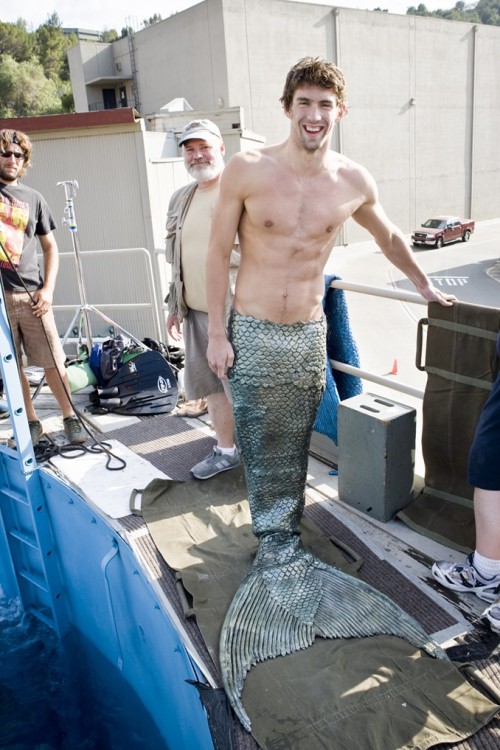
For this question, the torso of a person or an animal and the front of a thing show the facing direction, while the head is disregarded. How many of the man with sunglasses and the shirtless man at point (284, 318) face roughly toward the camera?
2

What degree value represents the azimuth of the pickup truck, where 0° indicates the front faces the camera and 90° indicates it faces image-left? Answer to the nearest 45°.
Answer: approximately 45°

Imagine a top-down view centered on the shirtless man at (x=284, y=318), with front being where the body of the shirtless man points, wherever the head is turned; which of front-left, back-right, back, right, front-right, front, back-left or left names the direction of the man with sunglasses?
back-right

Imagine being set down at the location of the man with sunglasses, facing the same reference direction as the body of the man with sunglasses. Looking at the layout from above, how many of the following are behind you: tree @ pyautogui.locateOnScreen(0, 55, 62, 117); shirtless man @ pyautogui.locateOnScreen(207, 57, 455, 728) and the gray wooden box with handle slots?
1

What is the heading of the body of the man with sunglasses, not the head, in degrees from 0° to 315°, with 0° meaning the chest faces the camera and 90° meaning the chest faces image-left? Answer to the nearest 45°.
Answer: approximately 0°

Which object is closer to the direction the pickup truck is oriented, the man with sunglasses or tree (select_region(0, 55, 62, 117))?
the man with sunglasses

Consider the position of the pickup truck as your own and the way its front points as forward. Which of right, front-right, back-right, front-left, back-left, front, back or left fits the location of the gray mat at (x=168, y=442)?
front-left

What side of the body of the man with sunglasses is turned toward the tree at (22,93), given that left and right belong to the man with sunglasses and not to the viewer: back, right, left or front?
back

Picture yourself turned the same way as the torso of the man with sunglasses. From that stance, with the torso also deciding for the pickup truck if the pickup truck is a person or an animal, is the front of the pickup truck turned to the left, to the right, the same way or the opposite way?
to the right

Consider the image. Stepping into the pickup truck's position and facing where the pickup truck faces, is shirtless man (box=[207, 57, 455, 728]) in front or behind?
in front
